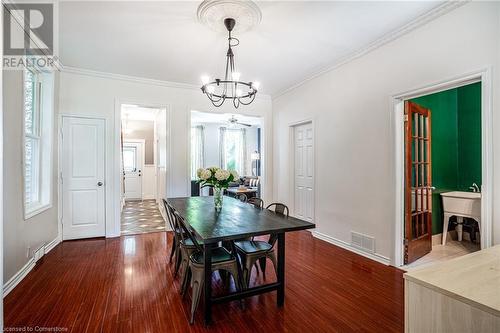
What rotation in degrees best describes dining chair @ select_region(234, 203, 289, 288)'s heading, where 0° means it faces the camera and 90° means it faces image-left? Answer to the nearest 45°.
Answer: approximately 45°

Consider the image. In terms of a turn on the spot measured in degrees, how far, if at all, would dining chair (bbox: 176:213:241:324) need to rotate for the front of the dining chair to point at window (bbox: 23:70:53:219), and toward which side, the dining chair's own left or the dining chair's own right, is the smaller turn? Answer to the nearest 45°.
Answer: approximately 135° to the dining chair's own left

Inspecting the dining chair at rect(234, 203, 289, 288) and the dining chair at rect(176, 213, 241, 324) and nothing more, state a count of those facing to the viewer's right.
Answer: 1

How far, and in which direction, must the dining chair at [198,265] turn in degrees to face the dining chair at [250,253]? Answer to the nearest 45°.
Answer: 0° — it already faces it

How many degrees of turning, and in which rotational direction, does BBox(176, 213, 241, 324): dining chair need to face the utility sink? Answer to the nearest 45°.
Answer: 0° — it already faces it

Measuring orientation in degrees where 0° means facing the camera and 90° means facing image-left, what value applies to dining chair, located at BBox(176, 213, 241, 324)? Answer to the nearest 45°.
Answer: approximately 270°

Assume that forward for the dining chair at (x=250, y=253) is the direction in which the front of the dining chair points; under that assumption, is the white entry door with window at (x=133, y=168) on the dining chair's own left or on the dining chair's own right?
on the dining chair's own right

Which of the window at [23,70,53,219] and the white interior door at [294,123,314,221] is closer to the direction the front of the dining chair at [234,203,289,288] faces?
the window

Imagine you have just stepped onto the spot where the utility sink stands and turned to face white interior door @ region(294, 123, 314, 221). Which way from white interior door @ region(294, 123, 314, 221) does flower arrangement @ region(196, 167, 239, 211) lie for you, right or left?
left

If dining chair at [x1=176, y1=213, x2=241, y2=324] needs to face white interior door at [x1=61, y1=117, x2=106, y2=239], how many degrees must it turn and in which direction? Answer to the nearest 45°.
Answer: approximately 135° to its left
